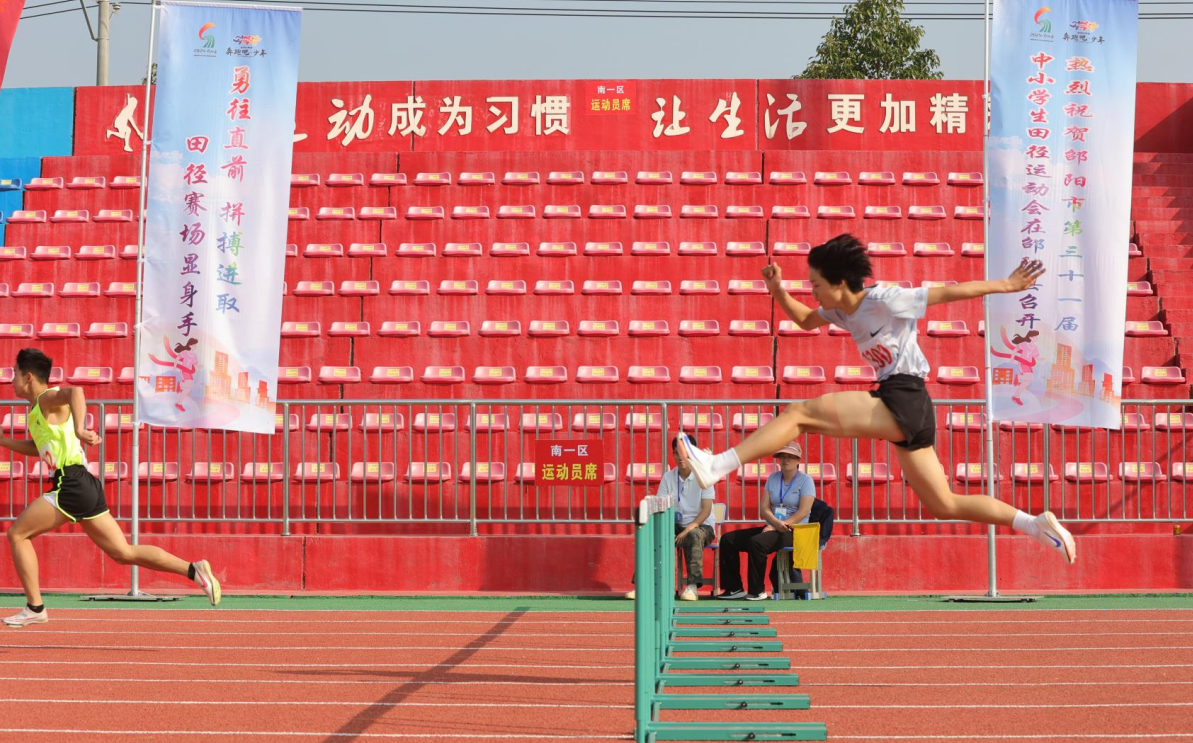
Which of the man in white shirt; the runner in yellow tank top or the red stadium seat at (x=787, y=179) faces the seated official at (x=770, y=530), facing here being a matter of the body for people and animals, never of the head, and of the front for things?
the red stadium seat

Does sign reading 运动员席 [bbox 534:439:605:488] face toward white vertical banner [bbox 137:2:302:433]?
no

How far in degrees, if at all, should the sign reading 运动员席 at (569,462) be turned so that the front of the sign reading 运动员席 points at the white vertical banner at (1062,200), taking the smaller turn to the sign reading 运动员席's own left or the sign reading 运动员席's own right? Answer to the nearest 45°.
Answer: approximately 90° to the sign reading 运动员席's own left

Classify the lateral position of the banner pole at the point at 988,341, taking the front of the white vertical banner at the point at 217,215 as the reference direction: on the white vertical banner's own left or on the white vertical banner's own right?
on the white vertical banner's own left

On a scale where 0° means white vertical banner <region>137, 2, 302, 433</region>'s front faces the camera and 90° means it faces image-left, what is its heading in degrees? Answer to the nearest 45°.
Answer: approximately 0°

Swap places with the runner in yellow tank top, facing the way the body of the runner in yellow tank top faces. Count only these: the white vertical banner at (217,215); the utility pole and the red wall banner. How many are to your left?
0

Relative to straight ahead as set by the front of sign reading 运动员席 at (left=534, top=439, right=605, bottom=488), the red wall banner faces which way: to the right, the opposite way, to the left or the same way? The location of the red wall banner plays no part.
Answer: the same way

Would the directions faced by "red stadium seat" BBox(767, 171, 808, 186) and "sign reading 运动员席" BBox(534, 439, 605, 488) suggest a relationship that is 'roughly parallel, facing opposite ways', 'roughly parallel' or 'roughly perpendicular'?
roughly parallel

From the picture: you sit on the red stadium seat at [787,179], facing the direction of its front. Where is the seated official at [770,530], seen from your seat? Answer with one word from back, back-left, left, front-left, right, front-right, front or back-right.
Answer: front

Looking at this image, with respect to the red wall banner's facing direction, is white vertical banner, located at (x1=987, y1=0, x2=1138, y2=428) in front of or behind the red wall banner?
in front

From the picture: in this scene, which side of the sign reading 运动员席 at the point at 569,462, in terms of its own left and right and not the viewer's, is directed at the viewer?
front

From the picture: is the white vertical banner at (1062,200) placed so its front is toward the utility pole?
no

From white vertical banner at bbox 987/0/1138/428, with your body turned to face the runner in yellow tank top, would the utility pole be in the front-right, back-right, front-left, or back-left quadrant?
front-right

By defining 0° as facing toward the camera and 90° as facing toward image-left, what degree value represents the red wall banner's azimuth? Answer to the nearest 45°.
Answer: approximately 0°

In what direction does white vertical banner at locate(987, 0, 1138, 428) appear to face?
toward the camera

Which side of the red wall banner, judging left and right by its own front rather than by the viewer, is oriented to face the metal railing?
front

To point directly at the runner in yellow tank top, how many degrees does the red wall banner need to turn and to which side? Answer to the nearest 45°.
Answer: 0° — it already faces them

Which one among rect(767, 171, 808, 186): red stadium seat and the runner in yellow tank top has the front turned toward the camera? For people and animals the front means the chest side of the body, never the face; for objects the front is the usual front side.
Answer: the red stadium seat
